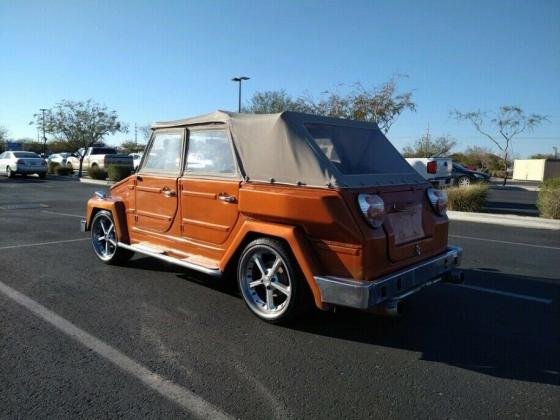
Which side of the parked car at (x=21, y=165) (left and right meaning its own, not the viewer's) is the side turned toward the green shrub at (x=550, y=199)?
back

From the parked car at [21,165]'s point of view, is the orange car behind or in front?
behind

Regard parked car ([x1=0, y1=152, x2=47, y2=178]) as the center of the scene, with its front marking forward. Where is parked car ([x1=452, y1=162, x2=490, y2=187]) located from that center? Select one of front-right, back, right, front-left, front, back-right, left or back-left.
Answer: back

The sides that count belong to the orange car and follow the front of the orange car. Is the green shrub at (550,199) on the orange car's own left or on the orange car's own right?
on the orange car's own right

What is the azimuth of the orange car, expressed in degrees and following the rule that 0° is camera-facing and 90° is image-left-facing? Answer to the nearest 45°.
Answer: approximately 135°

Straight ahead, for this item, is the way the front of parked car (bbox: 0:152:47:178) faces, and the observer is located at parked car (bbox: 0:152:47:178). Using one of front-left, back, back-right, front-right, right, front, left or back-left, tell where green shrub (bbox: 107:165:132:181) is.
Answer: back

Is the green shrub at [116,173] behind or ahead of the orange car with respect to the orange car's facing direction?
ahead

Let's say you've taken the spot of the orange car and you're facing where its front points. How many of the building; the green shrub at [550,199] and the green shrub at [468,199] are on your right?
3

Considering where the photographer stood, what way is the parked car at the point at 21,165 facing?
facing away from the viewer and to the left of the viewer

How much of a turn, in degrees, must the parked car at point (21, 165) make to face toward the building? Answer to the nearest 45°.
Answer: approximately 135° to its right
